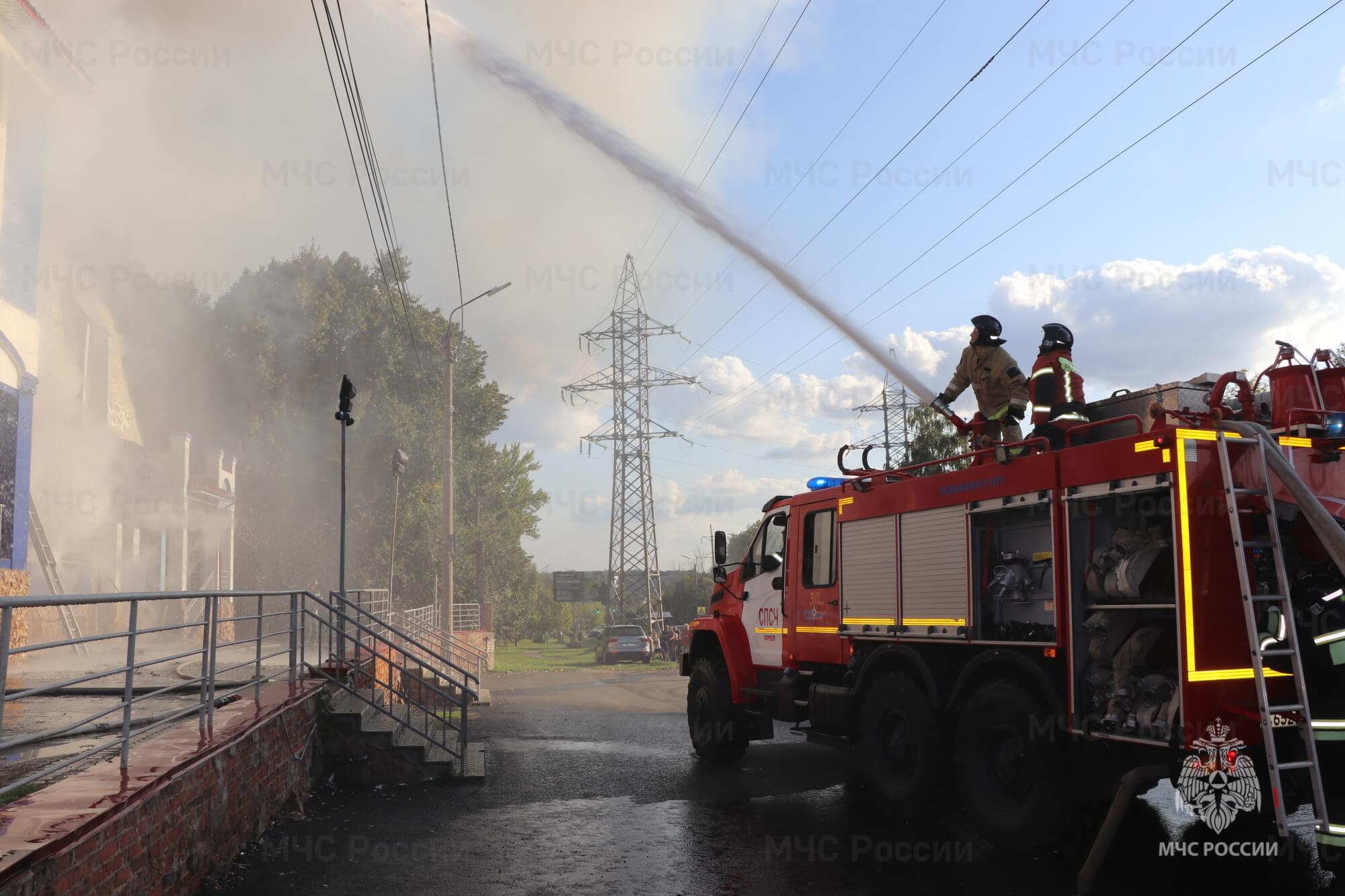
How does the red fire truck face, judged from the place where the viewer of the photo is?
facing away from the viewer and to the left of the viewer

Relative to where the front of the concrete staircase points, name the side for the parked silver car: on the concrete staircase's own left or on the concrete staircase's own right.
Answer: on the concrete staircase's own left

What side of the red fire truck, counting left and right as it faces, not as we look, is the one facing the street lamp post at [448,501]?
front

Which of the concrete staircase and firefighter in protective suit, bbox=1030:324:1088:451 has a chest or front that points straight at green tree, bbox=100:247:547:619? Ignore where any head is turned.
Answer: the firefighter in protective suit

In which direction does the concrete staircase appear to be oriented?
to the viewer's right

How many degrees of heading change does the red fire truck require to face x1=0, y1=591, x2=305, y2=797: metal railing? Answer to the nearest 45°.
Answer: approximately 45° to its left

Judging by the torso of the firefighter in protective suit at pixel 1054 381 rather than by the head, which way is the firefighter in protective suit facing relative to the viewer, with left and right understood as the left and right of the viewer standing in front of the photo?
facing away from the viewer and to the left of the viewer

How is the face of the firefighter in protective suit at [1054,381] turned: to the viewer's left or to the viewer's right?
to the viewer's left

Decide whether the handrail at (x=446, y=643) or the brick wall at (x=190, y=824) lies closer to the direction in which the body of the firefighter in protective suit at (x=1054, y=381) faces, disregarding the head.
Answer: the handrail

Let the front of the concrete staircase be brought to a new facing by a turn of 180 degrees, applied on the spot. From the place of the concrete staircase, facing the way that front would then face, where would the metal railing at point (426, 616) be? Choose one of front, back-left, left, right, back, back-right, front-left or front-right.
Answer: right

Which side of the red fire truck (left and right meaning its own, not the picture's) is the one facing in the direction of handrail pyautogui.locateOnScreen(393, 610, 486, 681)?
front
